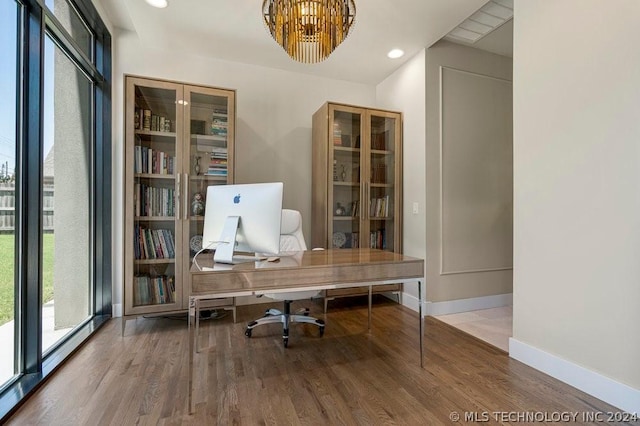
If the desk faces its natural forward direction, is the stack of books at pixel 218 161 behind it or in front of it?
in front

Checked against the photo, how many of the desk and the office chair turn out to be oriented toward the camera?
1

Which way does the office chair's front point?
toward the camera

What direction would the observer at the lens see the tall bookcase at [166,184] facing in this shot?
facing the viewer and to the right of the viewer

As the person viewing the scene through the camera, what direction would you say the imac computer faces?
facing away from the viewer and to the right of the viewer

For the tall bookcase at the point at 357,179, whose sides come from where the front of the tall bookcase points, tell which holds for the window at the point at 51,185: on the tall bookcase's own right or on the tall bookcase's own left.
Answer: on the tall bookcase's own right
